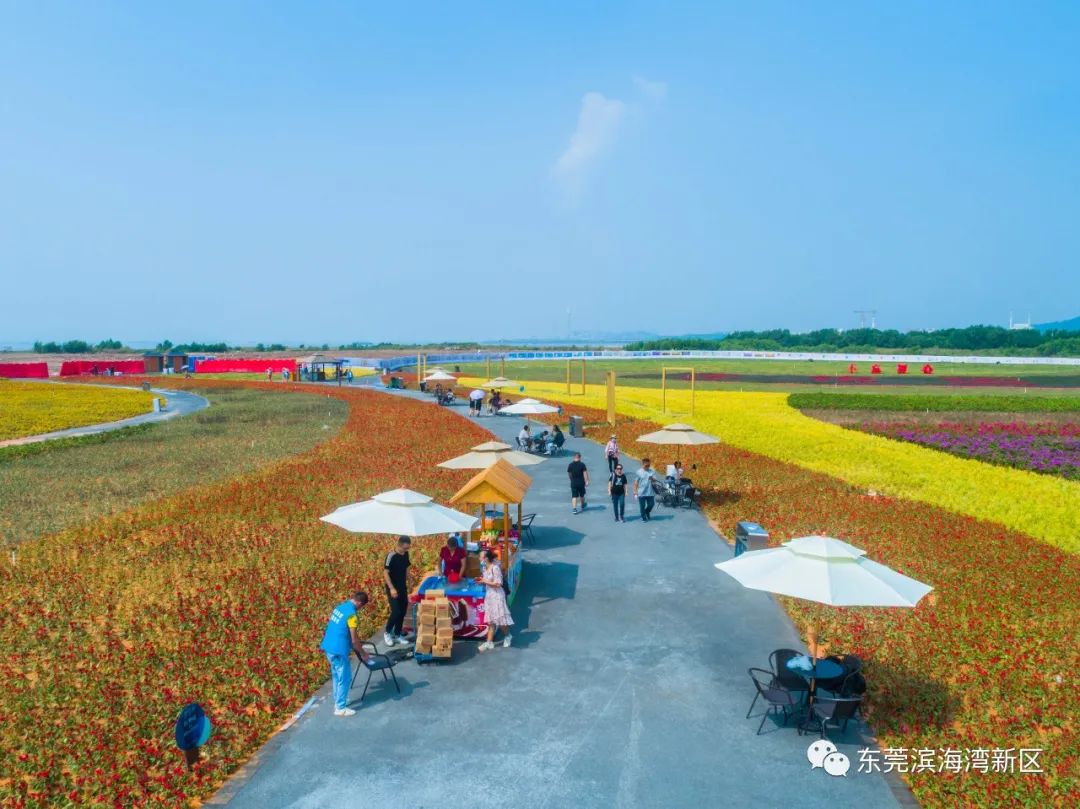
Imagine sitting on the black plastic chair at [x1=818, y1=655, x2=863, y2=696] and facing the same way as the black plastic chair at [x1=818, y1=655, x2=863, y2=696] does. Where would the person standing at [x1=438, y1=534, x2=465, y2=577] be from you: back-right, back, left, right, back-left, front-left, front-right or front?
front-right

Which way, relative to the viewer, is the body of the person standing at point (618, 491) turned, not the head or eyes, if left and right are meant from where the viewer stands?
facing the viewer

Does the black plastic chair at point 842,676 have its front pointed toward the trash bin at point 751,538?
no

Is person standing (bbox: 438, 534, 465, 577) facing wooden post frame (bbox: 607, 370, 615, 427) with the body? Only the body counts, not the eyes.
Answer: no

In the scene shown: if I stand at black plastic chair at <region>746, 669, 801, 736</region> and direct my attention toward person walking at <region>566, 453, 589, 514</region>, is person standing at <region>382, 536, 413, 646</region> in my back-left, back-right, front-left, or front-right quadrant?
front-left

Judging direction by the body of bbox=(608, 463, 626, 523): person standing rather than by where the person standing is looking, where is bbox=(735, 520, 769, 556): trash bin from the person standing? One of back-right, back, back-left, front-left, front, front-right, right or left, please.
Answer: front-left

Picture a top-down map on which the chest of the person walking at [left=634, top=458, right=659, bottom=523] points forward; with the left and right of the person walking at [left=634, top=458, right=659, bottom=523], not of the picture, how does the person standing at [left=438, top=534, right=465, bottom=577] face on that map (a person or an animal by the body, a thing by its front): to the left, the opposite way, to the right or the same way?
the same way

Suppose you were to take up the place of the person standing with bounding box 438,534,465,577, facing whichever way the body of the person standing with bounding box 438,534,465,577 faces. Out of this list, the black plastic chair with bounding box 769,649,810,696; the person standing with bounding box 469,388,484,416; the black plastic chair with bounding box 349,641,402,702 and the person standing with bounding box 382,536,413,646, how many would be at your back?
1

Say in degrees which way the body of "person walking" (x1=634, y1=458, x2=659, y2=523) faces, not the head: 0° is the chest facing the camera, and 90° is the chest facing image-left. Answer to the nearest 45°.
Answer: approximately 0°

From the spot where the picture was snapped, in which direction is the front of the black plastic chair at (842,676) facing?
facing the viewer and to the left of the viewer

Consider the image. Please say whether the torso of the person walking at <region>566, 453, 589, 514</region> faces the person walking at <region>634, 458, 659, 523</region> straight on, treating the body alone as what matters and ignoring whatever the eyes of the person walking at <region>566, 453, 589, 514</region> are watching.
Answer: no

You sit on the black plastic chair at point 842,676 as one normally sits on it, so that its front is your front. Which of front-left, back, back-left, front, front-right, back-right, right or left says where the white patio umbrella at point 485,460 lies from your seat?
right

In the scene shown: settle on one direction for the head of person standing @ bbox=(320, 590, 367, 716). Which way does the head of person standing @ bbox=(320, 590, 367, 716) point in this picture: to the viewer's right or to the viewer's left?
to the viewer's right

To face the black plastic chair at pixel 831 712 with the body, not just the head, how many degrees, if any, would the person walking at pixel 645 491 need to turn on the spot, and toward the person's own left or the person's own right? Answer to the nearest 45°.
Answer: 0° — they already face it
